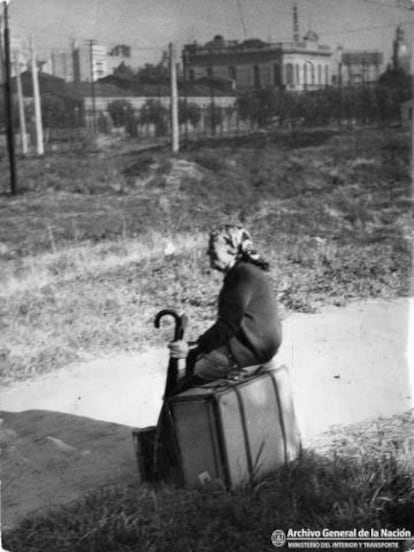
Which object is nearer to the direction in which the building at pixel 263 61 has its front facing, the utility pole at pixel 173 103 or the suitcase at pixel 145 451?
the suitcase

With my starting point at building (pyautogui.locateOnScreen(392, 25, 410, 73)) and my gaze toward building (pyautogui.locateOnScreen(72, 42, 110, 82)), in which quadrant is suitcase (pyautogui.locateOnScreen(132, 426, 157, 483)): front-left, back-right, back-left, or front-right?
front-left

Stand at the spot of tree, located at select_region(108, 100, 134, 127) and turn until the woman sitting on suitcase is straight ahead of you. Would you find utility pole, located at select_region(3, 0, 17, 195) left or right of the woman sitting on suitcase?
right

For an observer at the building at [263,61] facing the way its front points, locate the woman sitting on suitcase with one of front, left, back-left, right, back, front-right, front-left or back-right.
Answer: front-right

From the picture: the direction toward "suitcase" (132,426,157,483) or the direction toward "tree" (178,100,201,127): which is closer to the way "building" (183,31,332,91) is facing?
the suitcase
